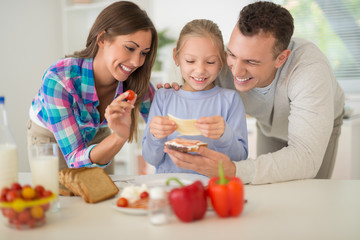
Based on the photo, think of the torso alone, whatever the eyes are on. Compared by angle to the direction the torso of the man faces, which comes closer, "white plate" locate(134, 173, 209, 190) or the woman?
the white plate

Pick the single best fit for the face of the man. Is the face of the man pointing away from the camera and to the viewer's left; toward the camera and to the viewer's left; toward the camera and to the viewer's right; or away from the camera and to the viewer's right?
toward the camera and to the viewer's left

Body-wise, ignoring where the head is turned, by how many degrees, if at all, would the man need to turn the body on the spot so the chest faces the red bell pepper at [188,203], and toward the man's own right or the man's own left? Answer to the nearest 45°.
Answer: approximately 45° to the man's own left

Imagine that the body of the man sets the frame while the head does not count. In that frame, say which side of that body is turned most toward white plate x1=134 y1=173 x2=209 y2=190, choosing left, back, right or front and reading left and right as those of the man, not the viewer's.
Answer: front

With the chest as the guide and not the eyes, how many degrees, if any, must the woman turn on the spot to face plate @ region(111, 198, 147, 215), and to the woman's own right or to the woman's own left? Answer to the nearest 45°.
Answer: approximately 45° to the woman's own right

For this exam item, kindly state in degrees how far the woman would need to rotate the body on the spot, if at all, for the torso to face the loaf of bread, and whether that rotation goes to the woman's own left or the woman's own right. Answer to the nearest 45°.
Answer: approximately 45° to the woman's own right

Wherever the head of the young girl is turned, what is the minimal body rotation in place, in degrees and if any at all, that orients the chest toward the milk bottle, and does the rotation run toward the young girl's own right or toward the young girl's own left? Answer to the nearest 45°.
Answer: approximately 45° to the young girl's own right

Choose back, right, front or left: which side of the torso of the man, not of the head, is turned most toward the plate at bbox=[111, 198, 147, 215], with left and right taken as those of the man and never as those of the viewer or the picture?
front

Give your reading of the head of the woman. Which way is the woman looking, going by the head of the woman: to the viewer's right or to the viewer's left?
to the viewer's right

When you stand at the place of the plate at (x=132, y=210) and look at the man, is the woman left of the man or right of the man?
left

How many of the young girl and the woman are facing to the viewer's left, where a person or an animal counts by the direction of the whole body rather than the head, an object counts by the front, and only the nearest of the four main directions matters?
0

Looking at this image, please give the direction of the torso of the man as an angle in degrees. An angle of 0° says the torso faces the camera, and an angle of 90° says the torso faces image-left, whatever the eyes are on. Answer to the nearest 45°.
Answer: approximately 45°

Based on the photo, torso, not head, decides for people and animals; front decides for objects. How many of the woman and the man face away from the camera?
0

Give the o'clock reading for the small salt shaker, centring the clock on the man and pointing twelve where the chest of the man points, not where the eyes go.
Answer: The small salt shaker is roughly at 11 o'clock from the man.
